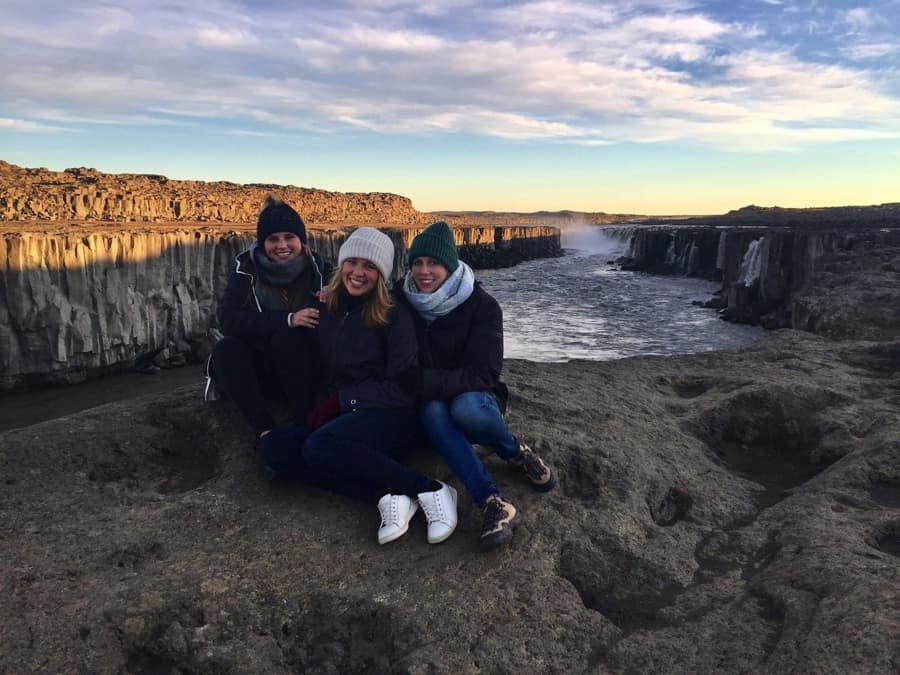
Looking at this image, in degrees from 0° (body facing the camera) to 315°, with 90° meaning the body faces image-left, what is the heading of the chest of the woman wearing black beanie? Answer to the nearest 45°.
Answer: approximately 0°

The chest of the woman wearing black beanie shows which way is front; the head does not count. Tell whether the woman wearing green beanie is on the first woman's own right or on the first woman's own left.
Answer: on the first woman's own left

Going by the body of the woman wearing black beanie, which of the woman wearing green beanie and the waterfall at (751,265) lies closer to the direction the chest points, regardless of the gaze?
the woman wearing green beanie

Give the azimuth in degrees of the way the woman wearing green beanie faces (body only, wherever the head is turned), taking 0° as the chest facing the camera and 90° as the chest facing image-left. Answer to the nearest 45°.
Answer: approximately 45°

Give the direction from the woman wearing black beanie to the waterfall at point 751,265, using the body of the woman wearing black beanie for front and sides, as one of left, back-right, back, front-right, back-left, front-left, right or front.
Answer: back-left
